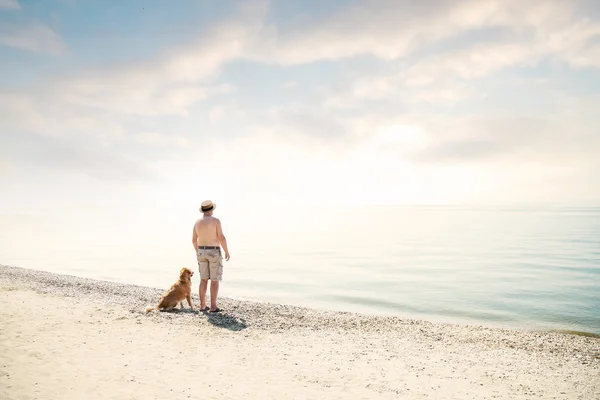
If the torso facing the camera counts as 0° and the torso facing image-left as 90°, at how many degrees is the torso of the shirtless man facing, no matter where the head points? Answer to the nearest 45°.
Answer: approximately 180°

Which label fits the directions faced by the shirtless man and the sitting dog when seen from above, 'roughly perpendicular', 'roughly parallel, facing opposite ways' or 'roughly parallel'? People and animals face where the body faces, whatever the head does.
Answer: roughly perpendicular

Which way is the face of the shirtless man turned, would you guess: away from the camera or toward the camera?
away from the camera

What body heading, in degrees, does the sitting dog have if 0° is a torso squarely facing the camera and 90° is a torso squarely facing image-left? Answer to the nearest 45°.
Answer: approximately 270°
